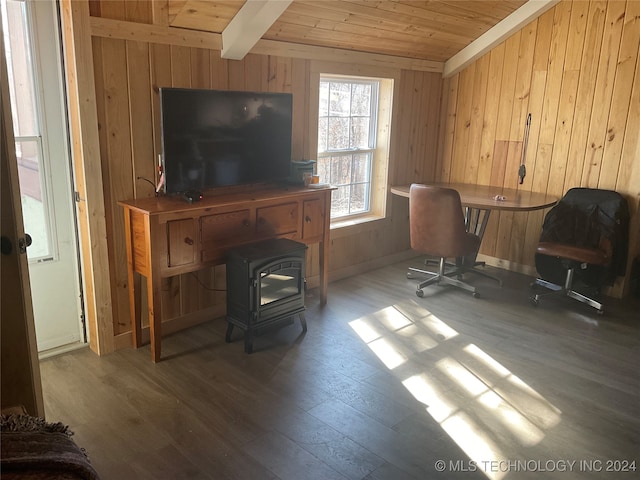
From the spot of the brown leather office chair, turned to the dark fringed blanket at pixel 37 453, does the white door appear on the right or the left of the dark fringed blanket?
right

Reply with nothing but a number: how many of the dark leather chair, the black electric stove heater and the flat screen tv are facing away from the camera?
0

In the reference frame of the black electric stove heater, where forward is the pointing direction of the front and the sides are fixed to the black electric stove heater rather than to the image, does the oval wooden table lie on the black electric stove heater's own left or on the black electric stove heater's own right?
on the black electric stove heater's own left

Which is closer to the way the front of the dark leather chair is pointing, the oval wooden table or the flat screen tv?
the flat screen tv

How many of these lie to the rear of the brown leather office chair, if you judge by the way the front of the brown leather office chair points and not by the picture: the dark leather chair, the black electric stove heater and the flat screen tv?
2

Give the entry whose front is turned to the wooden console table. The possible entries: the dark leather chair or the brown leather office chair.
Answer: the dark leather chair

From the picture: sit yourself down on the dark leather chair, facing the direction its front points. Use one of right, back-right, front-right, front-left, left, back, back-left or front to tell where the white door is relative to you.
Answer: front

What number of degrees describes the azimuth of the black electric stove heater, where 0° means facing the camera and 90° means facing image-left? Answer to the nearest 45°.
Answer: approximately 315°

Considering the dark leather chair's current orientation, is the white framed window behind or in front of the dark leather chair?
in front

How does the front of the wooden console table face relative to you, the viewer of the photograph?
facing the viewer and to the right of the viewer

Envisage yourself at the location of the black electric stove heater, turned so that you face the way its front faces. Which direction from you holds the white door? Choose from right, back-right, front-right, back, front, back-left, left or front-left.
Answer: back-right

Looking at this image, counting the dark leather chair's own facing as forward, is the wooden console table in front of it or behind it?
in front

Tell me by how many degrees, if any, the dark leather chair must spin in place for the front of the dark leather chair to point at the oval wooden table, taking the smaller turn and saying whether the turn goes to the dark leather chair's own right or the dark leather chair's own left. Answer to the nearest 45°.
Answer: approximately 45° to the dark leather chair's own right

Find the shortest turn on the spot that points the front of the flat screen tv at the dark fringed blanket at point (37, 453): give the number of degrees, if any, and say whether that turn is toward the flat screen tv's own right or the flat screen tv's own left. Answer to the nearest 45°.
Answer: approximately 45° to the flat screen tv's own right

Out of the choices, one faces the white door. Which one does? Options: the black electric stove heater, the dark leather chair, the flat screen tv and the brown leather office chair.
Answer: the dark leather chair

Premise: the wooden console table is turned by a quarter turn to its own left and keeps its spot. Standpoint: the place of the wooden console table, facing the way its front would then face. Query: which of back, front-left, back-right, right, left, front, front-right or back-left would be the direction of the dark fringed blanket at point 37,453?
back-right

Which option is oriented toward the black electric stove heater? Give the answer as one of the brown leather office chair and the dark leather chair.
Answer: the dark leather chair

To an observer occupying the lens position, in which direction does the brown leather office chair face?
facing away from the viewer and to the right of the viewer
